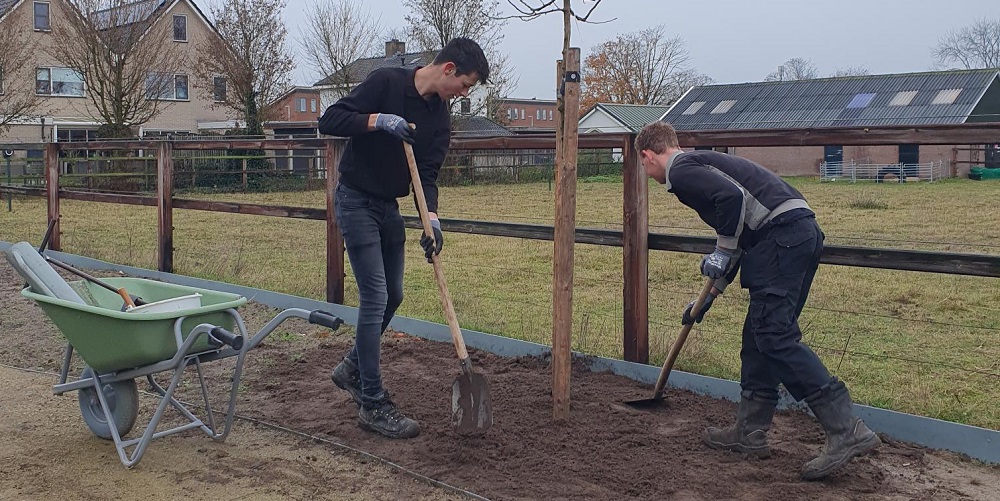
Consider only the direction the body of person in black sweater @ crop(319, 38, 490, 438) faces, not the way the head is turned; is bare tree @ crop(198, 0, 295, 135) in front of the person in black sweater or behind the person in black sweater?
behind

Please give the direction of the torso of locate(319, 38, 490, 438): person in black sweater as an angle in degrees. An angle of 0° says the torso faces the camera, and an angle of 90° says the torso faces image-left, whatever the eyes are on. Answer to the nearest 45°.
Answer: approximately 315°

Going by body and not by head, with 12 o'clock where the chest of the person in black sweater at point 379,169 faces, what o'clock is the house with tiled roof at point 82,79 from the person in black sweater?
The house with tiled roof is roughly at 7 o'clock from the person in black sweater.

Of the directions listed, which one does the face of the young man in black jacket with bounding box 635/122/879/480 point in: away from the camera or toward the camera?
away from the camera

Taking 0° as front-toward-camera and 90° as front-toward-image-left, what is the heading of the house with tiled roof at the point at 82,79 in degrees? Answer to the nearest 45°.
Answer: approximately 0°

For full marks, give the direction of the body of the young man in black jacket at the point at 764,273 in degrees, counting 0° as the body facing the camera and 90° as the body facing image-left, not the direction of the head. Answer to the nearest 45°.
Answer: approximately 90°

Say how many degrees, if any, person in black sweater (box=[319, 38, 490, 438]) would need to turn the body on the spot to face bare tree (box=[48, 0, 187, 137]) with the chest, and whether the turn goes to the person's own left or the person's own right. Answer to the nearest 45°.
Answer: approximately 135° to the person's own left

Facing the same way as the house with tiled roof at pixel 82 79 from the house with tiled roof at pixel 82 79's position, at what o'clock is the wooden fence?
The wooden fence is roughly at 12 o'clock from the house with tiled roof.

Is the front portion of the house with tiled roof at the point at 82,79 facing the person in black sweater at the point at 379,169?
yes
